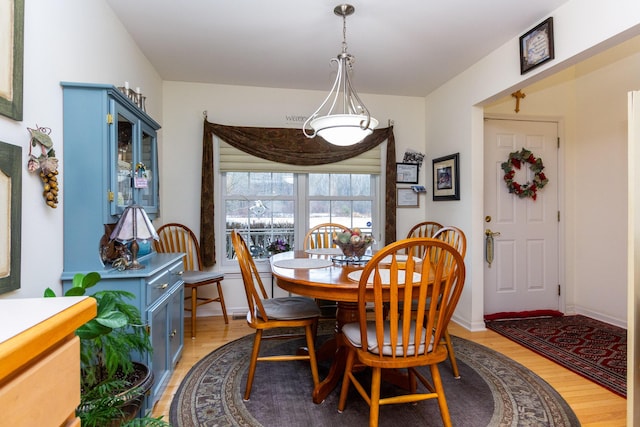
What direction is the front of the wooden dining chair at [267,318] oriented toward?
to the viewer's right

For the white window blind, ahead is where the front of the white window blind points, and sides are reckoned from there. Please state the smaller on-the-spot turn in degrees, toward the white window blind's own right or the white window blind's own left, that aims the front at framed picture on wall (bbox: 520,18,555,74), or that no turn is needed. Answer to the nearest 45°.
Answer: approximately 45° to the white window blind's own left

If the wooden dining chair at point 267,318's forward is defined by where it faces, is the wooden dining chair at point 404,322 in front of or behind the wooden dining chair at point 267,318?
in front

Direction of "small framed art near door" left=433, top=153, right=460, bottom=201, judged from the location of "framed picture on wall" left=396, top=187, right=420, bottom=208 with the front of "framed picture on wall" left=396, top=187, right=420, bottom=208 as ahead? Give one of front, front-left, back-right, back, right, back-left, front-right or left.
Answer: front-left

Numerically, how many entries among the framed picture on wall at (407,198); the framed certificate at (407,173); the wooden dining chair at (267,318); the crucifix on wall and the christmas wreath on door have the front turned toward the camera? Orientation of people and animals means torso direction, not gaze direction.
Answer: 4

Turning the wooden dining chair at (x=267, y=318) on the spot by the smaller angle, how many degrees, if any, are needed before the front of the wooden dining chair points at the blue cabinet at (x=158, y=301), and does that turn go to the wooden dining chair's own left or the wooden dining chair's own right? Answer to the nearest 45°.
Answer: approximately 180°

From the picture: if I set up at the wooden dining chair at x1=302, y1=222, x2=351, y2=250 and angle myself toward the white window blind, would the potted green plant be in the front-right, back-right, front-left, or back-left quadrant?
back-left

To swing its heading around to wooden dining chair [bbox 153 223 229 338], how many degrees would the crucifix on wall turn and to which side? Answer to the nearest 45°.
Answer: approximately 45° to its right

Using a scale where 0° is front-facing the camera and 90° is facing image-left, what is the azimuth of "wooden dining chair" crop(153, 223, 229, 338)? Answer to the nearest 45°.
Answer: approximately 315°

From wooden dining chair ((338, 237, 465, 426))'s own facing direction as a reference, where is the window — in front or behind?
in front

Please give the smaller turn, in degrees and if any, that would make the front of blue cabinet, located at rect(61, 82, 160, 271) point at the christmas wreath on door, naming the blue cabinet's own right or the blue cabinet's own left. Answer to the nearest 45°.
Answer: approximately 45° to the blue cabinet's own left

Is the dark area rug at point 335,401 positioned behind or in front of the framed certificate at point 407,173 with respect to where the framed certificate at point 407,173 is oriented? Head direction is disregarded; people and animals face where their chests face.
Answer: in front

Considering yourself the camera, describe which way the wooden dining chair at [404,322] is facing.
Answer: facing away from the viewer and to the left of the viewer

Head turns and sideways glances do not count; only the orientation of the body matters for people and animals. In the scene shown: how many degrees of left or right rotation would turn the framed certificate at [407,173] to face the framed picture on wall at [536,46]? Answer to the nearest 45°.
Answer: approximately 45° to its left
